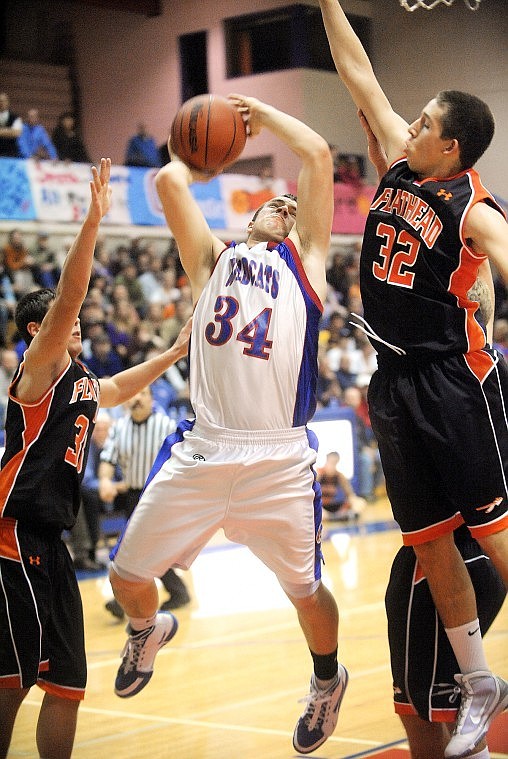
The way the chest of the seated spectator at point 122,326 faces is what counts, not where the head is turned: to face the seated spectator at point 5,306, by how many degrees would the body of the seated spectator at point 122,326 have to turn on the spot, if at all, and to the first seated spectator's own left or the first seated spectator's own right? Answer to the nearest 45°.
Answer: approximately 90° to the first seated spectator's own right

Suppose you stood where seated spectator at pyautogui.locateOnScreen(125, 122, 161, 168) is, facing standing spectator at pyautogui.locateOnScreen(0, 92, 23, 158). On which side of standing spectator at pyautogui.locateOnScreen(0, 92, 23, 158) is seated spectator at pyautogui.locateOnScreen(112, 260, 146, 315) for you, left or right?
left

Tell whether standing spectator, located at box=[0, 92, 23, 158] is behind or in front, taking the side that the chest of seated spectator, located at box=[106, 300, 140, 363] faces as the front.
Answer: behind

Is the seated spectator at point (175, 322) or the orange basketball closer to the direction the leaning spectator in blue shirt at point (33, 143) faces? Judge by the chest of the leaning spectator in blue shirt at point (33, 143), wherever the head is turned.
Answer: the orange basketball

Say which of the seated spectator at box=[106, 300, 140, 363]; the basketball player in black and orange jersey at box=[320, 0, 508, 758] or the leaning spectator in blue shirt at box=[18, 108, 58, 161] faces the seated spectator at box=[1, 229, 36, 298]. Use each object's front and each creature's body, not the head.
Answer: the leaning spectator in blue shirt at box=[18, 108, 58, 161]

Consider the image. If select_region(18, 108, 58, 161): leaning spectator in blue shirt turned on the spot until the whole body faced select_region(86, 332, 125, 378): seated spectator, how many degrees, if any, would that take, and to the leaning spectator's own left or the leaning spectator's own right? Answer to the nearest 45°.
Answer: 0° — they already face them

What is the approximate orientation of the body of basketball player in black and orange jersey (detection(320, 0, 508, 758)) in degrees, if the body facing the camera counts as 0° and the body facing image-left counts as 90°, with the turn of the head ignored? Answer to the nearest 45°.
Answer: approximately 45°

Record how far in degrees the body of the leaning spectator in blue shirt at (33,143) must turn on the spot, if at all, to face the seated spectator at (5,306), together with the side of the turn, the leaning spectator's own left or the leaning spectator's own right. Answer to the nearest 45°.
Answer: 0° — they already face them

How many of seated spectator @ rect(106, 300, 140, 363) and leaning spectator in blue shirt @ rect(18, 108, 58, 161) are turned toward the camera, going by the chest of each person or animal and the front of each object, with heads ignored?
2

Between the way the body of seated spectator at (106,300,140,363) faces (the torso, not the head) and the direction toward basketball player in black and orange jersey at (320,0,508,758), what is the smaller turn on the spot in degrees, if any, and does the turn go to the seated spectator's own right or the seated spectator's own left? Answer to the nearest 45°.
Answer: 0° — they already face them

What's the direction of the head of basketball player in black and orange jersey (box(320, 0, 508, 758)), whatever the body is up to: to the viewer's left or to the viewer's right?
to the viewer's left

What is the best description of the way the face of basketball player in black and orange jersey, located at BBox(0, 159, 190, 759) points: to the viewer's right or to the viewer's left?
to the viewer's right

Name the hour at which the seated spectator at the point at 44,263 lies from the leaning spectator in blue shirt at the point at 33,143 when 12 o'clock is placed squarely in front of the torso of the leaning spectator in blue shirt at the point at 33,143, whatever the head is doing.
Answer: the seated spectator at the point at 44,263 is roughly at 12 o'clock from the leaning spectator in blue shirt at the point at 33,143.
